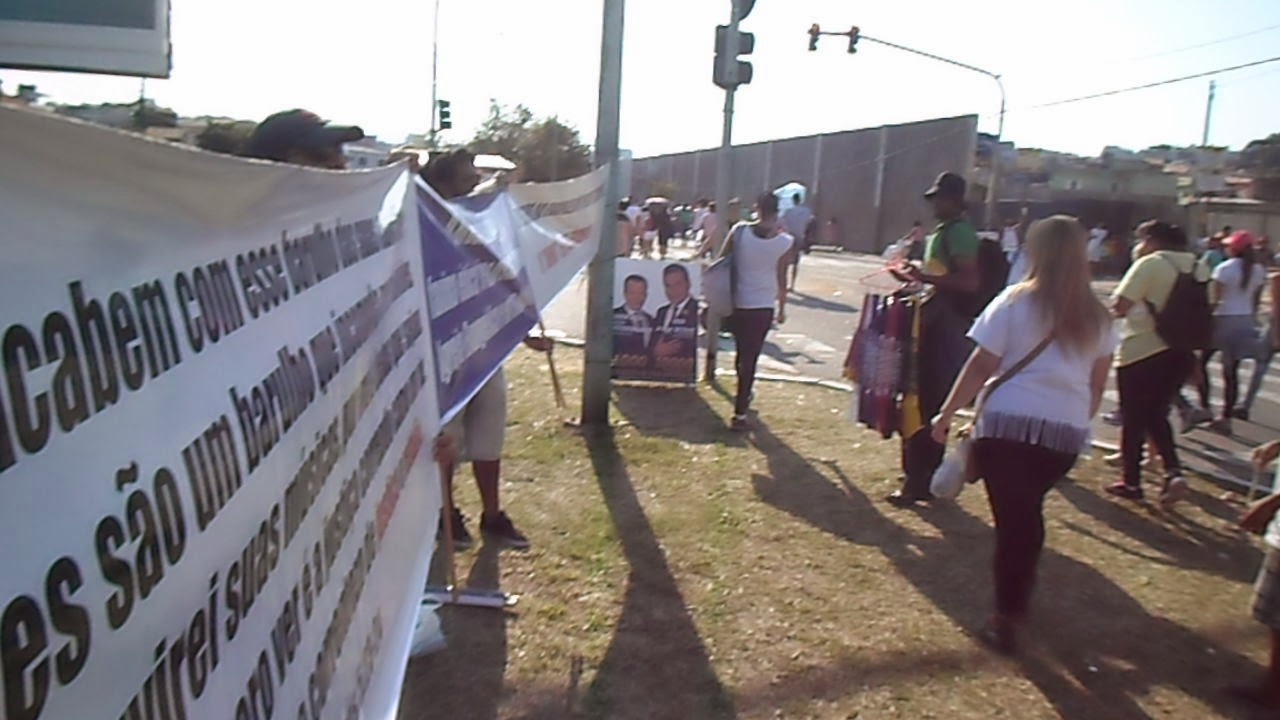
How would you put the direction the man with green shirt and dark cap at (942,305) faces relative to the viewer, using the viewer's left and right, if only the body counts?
facing to the left of the viewer

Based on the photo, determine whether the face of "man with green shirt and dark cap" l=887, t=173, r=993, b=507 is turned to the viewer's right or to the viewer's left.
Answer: to the viewer's left

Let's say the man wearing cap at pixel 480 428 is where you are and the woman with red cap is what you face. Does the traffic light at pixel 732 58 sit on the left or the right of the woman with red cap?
left

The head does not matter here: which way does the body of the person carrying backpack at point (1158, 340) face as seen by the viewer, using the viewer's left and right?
facing away from the viewer and to the left of the viewer

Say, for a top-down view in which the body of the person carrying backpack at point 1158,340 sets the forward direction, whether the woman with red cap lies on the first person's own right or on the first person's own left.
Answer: on the first person's own right

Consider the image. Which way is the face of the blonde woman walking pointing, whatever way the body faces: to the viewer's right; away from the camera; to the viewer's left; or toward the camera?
away from the camera

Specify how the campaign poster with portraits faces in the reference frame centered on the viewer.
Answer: facing the viewer

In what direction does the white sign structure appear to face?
toward the camera
